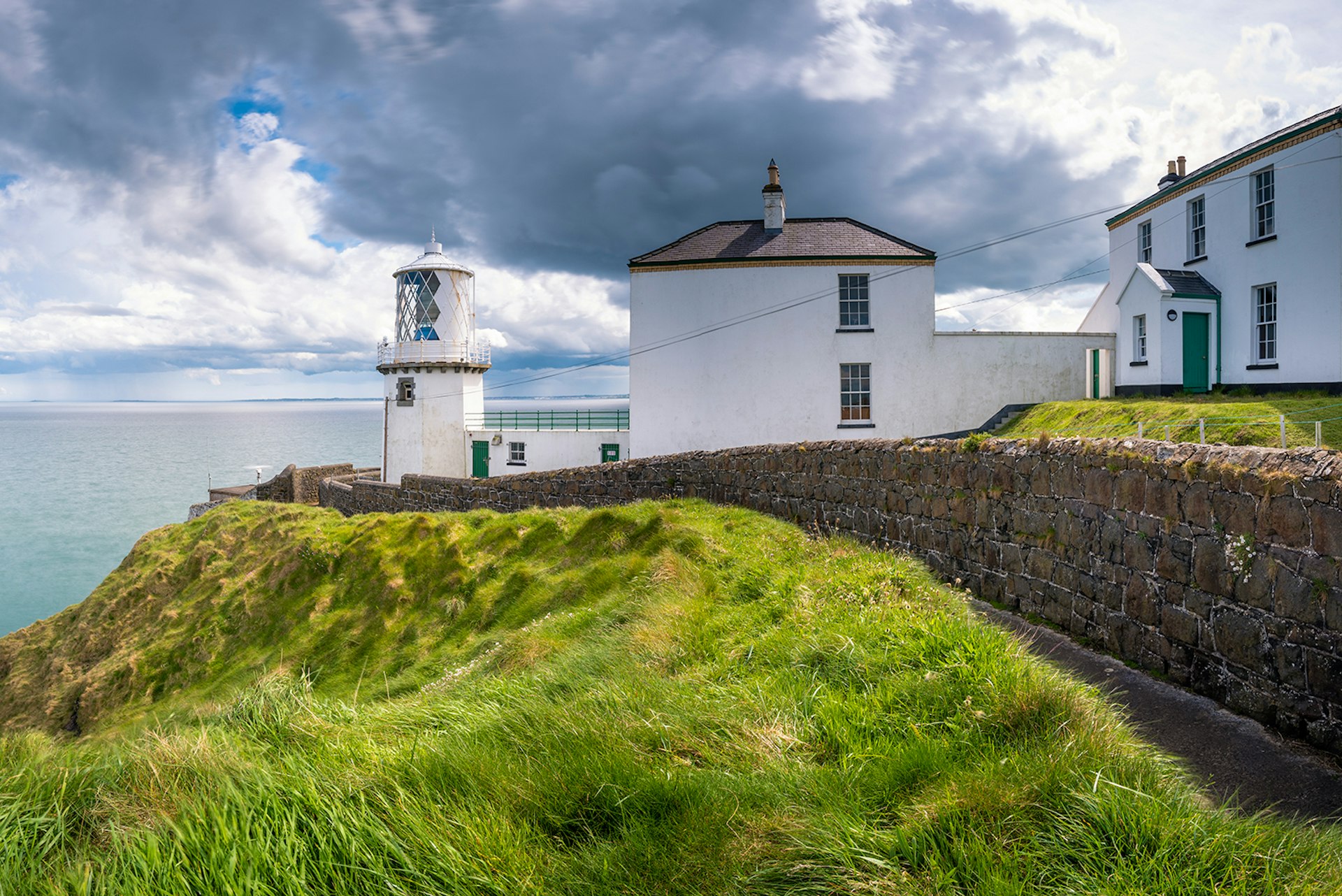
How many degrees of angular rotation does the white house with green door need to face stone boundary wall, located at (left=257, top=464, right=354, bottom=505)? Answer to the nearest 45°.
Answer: approximately 45° to its right

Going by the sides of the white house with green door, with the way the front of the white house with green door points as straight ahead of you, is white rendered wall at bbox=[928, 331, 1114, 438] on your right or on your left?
on your right

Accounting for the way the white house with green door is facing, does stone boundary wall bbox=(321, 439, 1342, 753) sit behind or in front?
in front

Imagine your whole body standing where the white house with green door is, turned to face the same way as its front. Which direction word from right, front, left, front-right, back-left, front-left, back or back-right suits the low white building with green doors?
front-right

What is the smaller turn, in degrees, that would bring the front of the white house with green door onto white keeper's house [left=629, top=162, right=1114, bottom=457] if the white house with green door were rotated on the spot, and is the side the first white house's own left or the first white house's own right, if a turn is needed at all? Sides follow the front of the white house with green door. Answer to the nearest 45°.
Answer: approximately 45° to the first white house's own right

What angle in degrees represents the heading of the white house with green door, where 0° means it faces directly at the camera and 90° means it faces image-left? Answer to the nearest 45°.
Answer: approximately 45°

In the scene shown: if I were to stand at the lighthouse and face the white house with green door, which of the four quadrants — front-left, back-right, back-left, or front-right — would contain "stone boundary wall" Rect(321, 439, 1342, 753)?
front-right
